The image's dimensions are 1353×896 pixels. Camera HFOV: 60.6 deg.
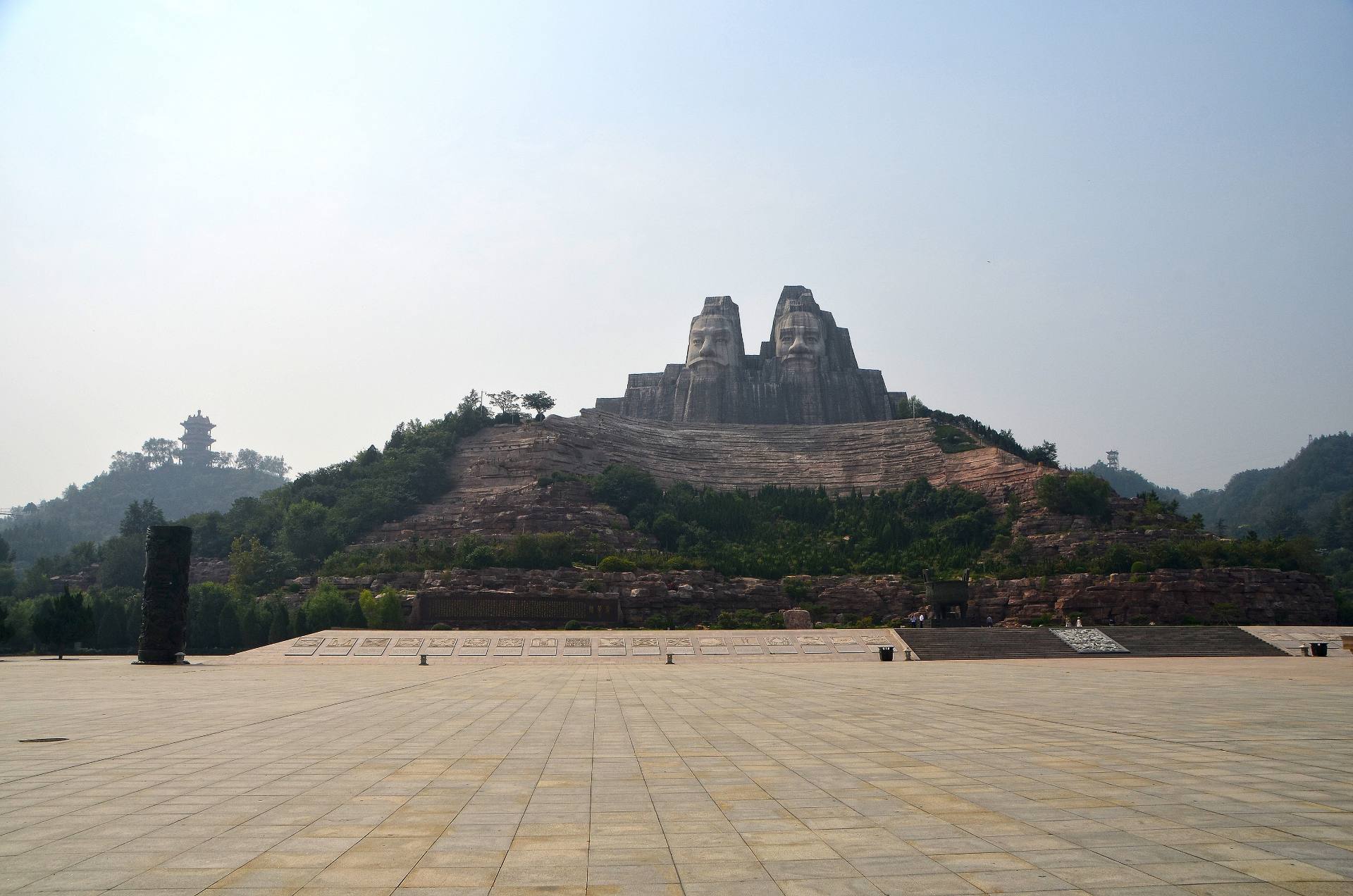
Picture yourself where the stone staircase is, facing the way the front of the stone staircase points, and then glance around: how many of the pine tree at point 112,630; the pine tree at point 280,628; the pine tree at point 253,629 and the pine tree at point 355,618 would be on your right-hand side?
4

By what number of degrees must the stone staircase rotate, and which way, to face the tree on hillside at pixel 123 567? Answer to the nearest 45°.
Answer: approximately 90° to its right

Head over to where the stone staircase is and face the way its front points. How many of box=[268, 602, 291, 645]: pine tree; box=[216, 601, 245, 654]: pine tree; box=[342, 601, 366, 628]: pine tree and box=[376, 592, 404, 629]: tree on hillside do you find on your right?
4

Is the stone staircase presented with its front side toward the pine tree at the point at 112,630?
no

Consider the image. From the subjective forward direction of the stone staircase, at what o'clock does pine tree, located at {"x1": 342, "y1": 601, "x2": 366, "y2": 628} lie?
The pine tree is roughly at 3 o'clock from the stone staircase.

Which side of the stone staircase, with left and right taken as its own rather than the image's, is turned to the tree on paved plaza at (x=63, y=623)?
right

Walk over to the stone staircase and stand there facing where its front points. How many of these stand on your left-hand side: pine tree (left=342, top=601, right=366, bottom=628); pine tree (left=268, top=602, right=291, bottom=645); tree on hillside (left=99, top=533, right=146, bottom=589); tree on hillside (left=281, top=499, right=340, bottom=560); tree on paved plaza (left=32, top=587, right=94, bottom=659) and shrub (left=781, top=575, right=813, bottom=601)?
0

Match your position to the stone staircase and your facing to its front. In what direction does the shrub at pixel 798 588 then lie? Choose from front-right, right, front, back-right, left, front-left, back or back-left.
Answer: back-right

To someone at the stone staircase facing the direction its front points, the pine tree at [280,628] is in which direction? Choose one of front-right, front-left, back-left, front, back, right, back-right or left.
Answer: right

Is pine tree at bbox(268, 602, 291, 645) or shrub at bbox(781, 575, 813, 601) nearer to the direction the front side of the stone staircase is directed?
the pine tree

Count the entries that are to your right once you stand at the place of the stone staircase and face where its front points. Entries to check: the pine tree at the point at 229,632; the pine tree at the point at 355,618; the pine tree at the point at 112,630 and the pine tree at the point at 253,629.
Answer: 4

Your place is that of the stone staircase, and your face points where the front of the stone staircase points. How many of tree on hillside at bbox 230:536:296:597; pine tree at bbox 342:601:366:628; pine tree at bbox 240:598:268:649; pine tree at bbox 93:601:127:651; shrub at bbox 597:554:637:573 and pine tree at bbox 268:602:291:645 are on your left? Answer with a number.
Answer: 0

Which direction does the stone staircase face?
toward the camera

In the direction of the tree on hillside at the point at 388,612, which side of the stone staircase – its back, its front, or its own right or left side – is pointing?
right

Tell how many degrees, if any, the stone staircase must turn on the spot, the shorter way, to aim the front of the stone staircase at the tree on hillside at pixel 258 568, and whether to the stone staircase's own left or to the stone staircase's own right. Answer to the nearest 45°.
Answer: approximately 90° to the stone staircase's own right

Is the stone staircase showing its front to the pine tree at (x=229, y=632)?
no

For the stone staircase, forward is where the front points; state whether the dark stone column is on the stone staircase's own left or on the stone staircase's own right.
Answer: on the stone staircase's own right
